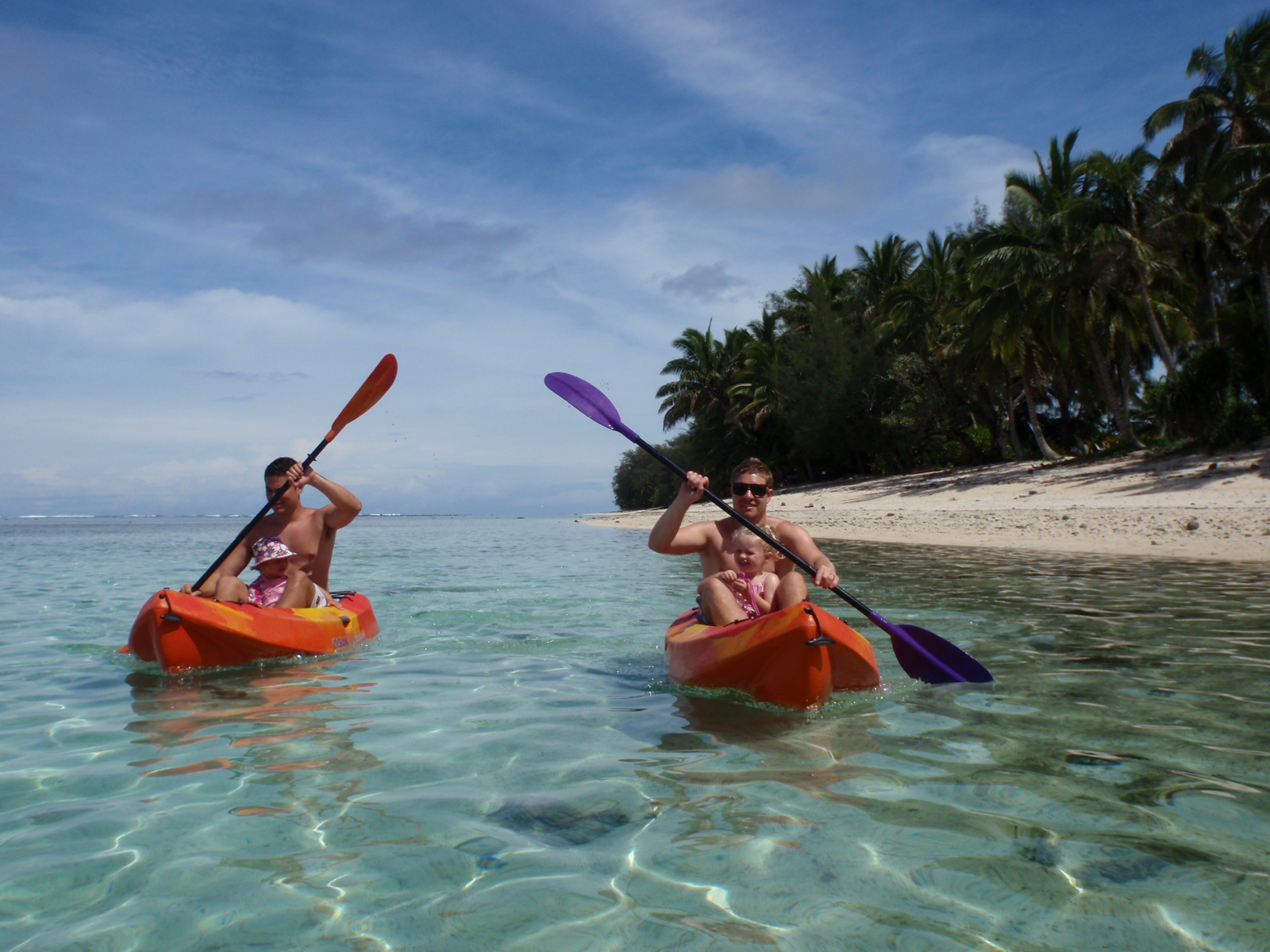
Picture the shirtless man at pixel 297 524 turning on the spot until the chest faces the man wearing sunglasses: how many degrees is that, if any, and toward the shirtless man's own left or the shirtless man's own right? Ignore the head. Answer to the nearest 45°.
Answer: approximately 90° to the shirtless man's own left

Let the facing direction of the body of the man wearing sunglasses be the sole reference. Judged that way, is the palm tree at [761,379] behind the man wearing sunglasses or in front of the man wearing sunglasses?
behind

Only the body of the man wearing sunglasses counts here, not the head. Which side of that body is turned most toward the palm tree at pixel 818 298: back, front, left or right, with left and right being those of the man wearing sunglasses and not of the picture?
back

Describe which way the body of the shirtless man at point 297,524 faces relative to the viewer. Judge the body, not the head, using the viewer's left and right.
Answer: facing the viewer and to the left of the viewer

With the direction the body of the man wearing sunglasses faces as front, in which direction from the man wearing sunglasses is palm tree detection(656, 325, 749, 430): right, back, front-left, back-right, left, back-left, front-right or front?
back

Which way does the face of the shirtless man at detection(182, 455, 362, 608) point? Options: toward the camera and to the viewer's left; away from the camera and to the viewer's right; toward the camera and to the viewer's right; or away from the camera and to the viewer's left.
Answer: toward the camera and to the viewer's left

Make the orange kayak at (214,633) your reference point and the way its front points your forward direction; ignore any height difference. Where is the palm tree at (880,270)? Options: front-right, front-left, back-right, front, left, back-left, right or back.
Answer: back

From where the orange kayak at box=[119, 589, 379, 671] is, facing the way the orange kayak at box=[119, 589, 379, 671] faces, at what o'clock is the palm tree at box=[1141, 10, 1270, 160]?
The palm tree is roughly at 7 o'clock from the orange kayak.

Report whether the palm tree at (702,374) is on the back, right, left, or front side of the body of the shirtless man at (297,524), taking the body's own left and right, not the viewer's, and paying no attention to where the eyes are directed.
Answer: back

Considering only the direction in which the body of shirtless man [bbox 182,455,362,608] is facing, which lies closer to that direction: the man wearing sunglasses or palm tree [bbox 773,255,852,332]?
the man wearing sunglasses

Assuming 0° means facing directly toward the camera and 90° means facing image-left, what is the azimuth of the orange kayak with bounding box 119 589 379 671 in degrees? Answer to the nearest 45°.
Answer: approximately 45°
